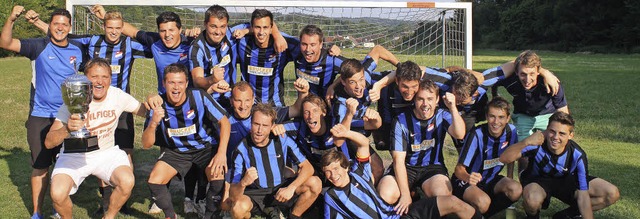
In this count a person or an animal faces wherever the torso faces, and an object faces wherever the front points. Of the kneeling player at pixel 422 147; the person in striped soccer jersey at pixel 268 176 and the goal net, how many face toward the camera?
3

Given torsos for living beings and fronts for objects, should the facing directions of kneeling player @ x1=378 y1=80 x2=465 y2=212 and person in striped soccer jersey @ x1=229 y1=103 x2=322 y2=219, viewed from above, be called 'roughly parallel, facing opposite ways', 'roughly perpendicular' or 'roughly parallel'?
roughly parallel

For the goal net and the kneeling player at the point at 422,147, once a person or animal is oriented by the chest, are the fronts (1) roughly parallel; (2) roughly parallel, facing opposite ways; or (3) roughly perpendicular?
roughly parallel

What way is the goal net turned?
toward the camera

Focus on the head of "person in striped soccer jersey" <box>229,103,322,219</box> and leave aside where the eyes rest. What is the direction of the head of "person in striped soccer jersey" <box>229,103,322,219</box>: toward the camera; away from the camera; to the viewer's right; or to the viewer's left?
toward the camera

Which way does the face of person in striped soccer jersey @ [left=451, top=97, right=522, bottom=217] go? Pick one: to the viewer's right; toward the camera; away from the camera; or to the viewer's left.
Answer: toward the camera

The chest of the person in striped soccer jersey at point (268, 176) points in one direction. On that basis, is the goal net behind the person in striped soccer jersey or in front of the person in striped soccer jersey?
behind

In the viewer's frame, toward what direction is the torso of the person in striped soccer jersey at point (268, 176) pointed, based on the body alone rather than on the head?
toward the camera

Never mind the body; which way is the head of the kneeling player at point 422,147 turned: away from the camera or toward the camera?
toward the camera

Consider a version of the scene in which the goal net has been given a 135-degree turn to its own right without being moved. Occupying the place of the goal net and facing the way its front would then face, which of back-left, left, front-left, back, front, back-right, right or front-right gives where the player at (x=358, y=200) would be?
back-left

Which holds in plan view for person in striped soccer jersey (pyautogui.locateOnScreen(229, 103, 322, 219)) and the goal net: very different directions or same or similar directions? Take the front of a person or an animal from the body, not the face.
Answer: same or similar directions

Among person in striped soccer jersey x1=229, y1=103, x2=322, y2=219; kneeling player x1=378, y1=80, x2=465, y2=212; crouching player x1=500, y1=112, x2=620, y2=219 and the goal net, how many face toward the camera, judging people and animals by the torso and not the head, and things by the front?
4

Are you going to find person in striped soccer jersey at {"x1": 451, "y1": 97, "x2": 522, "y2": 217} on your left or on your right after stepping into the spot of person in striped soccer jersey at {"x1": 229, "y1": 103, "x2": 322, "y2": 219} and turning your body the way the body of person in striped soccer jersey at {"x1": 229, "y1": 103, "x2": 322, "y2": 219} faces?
on your left

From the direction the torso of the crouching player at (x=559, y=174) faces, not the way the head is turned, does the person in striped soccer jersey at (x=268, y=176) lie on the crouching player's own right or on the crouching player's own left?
on the crouching player's own right

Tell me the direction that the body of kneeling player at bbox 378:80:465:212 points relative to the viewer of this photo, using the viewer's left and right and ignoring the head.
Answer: facing the viewer
